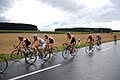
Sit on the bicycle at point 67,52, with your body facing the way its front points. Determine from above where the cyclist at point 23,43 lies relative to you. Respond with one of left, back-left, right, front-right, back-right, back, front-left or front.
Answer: front

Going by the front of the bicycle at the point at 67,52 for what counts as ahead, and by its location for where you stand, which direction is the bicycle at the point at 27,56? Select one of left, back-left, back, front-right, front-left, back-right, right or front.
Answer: front

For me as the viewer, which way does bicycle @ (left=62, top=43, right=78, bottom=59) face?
facing the viewer and to the left of the viewer
